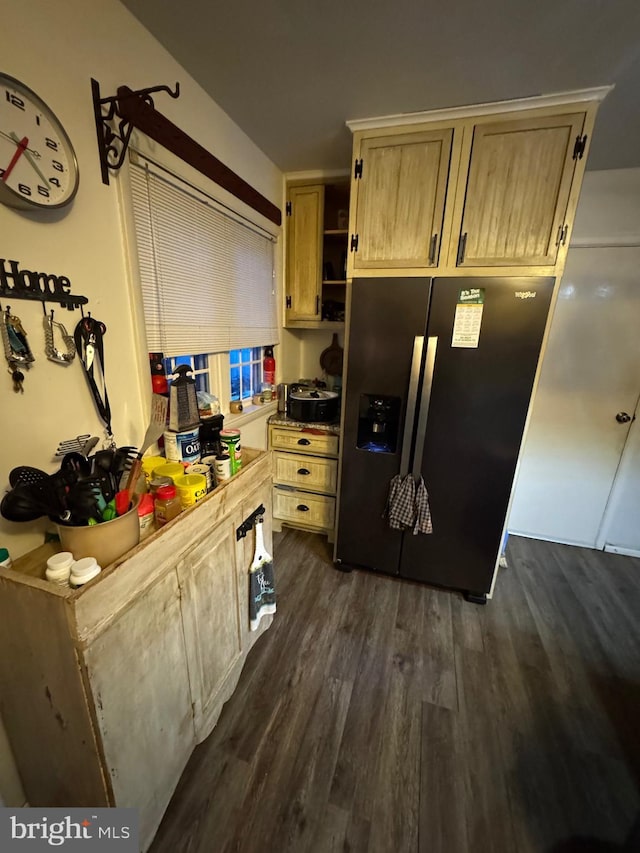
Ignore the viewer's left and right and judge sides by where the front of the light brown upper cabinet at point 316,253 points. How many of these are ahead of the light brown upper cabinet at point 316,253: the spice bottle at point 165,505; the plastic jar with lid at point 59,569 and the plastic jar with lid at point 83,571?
3

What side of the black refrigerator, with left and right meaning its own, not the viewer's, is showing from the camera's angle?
front

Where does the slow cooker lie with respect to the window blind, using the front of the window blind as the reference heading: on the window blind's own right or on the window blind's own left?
on the window blind's own left

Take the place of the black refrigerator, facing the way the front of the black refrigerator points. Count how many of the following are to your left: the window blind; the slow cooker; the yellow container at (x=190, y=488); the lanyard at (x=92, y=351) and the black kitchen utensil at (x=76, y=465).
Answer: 0

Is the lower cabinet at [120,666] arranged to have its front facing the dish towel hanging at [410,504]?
no

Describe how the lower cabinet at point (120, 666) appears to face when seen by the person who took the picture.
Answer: facing the viewer and to the right of the viewer

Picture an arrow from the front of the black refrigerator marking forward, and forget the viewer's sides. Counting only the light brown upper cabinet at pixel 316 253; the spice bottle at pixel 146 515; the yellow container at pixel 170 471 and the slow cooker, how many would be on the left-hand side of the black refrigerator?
0

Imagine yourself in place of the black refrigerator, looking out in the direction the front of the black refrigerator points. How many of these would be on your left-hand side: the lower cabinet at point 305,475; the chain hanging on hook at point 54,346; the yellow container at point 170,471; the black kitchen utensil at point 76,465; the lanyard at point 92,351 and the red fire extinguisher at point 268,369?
0

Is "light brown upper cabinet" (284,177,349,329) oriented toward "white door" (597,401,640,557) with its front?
no

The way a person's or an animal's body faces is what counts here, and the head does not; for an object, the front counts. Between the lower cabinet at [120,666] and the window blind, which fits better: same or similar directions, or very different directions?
same or similar directions

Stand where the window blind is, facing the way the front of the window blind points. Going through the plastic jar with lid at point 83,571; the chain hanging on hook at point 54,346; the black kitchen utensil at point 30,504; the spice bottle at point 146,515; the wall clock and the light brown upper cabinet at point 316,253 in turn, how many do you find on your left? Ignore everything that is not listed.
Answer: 1

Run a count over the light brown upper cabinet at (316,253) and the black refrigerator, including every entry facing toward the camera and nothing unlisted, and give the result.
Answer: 2

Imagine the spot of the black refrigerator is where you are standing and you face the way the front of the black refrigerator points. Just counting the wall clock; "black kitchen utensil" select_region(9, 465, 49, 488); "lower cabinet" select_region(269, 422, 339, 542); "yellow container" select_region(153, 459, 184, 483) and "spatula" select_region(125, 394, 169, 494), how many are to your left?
0

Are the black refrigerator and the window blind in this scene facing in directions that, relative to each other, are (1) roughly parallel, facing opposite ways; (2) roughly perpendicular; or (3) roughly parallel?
roughly perpendicular

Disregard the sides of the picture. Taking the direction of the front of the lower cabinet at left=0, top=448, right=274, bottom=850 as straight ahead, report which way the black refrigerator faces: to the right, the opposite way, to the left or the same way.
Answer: to the right

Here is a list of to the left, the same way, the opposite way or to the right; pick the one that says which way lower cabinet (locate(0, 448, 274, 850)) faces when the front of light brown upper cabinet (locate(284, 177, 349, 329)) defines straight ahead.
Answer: to the left
